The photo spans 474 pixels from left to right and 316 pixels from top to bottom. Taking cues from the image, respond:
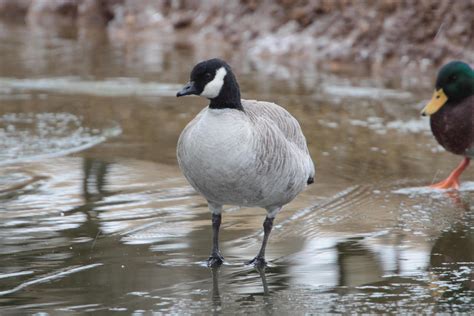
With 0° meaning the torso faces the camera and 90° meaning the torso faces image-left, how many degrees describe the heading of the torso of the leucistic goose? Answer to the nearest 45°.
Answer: approximately 45°

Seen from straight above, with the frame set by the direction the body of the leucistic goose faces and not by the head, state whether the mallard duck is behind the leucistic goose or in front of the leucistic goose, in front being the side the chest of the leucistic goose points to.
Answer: behind
